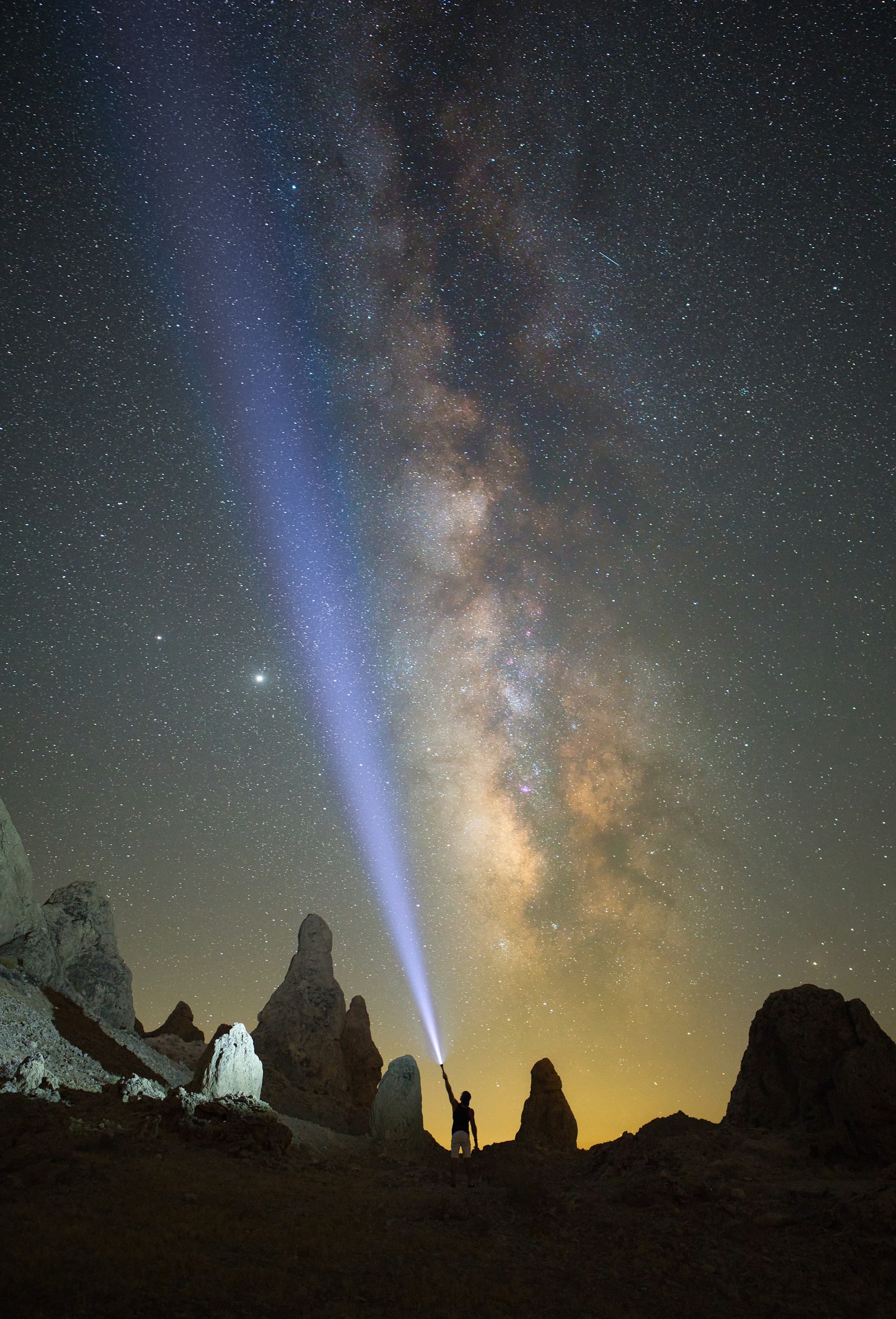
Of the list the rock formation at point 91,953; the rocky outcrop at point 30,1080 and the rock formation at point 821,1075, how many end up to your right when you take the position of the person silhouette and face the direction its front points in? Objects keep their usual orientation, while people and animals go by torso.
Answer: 1

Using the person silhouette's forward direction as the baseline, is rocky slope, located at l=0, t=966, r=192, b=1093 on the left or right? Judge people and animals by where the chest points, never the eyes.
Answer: on its left

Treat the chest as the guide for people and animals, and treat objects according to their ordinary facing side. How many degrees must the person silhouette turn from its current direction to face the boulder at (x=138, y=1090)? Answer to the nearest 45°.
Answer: approximately 90° to its left

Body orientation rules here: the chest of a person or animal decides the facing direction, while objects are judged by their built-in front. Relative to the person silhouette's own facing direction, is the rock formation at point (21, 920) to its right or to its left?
on its left

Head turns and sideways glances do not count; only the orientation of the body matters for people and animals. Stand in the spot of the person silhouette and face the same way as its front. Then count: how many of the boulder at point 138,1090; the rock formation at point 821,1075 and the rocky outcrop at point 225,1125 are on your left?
2

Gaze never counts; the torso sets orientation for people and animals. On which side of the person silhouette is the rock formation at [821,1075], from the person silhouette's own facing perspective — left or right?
on its right

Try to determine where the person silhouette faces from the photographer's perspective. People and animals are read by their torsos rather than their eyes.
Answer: facing away from the viewer

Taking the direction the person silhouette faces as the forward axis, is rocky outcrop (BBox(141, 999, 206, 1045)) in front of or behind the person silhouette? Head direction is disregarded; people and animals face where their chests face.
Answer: in front

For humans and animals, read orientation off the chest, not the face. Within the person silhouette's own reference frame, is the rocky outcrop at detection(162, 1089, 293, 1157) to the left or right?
on its left

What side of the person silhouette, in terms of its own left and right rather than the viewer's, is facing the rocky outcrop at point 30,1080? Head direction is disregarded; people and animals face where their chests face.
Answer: left

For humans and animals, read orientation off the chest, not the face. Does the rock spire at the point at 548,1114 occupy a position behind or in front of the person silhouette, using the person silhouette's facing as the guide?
in front

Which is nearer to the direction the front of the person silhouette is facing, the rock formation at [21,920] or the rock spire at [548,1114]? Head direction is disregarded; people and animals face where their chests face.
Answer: the rock spire
